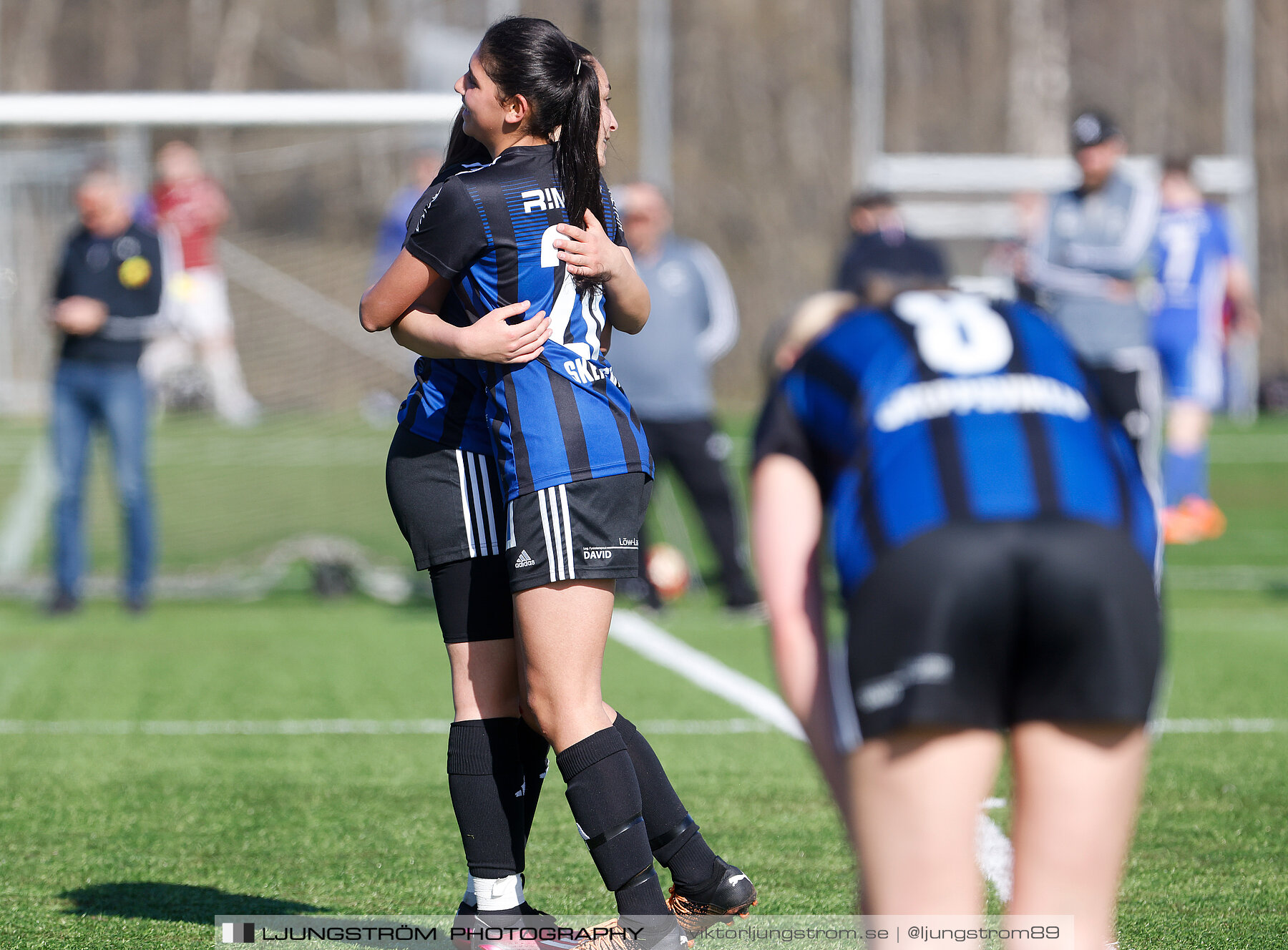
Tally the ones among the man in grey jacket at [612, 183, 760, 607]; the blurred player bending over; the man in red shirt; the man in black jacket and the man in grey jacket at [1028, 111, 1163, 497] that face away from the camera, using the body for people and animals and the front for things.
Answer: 1

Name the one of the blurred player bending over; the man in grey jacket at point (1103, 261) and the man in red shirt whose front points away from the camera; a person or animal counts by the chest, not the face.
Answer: the blurred player bending over

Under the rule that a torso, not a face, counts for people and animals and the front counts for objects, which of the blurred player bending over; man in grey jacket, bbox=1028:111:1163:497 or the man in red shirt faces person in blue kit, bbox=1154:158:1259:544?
the blurred player bending over

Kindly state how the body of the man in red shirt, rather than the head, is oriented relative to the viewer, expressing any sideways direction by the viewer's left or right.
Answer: facing the viewer and to the left of the viewer

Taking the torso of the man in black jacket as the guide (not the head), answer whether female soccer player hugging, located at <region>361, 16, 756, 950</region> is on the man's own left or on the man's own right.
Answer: on the man's own left

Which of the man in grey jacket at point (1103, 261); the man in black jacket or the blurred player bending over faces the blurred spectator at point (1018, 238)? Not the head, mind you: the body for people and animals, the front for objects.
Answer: the blurred player bending over

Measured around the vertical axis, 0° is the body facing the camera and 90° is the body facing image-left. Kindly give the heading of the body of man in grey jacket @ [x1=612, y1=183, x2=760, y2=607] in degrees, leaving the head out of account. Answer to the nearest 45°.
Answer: approximately 45°

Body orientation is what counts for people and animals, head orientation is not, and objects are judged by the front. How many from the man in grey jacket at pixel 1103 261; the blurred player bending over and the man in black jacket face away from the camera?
1

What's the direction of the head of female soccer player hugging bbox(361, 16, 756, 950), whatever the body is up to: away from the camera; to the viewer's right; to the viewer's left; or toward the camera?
to the viewer's left

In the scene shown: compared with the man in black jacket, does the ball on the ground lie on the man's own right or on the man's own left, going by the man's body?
on the man's own left

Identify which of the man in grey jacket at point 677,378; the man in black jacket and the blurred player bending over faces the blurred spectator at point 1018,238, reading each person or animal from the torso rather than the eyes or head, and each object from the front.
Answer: the blurred player bending over

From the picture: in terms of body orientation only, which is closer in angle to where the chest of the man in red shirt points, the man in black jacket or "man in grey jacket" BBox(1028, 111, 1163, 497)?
the man in black jacket

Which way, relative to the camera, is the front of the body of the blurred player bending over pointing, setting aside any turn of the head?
away from the camera
